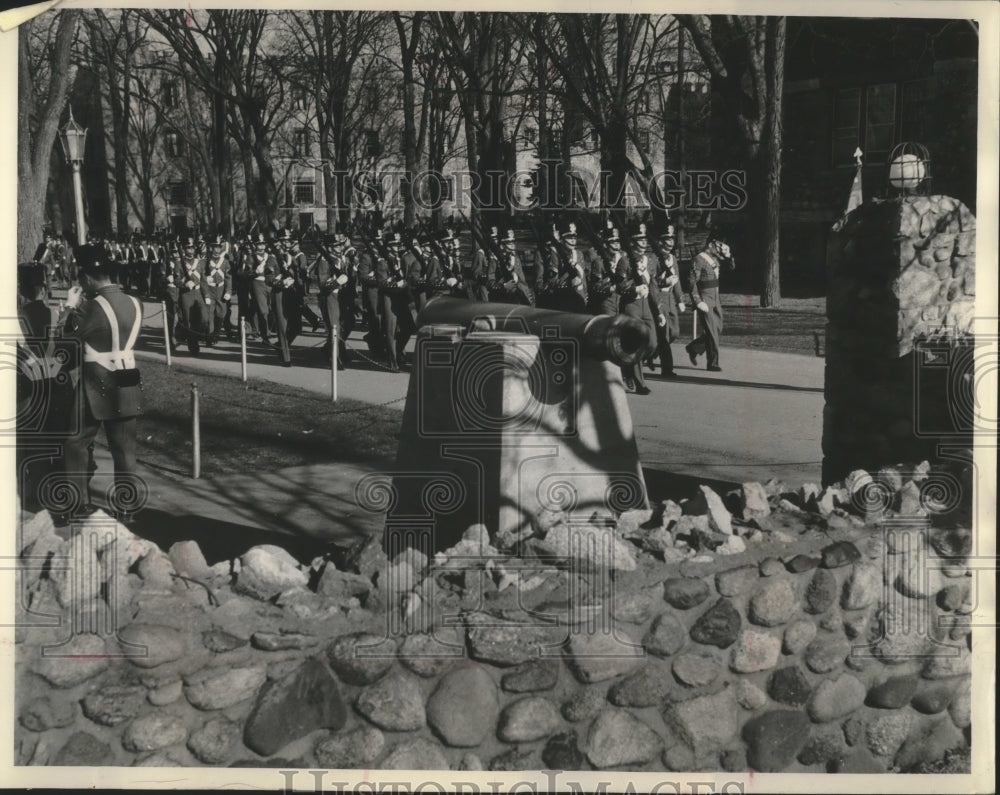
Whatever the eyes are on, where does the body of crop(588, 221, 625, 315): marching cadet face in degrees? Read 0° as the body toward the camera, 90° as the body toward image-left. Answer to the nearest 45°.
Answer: approximately 315°

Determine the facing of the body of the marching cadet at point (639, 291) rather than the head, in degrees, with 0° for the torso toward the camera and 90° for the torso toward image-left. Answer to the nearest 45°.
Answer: approximately 315°

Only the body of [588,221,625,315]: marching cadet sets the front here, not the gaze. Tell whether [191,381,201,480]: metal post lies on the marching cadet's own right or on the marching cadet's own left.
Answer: on the marching cadet's own right

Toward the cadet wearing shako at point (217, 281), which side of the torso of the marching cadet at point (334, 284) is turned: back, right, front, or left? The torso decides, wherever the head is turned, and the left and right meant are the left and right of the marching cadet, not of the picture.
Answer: back

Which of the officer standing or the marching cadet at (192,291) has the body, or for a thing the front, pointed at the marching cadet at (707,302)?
the marching cadet at (192,291)

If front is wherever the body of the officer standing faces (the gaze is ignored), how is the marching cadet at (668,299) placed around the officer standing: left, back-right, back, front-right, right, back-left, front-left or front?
right

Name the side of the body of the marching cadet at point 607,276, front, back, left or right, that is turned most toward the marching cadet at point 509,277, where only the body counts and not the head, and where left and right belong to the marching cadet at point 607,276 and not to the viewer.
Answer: back

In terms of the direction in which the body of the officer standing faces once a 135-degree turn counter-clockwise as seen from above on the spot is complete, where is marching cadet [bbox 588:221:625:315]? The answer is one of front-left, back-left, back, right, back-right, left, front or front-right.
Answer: back-left

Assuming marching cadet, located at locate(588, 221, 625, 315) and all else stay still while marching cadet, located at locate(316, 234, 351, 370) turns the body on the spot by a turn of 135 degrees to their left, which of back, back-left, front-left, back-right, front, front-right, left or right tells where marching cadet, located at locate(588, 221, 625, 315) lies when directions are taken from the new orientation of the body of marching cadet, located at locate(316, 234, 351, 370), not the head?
back-right

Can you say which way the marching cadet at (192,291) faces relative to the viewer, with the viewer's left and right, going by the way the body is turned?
facing the viewer and to the right of the viewer

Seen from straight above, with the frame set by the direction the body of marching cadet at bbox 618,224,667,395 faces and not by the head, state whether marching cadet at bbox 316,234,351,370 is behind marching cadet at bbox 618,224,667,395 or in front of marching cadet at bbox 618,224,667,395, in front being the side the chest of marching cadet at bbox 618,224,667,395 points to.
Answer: behind

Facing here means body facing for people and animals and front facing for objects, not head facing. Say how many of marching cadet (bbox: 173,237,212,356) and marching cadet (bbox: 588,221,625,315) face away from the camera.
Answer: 0
